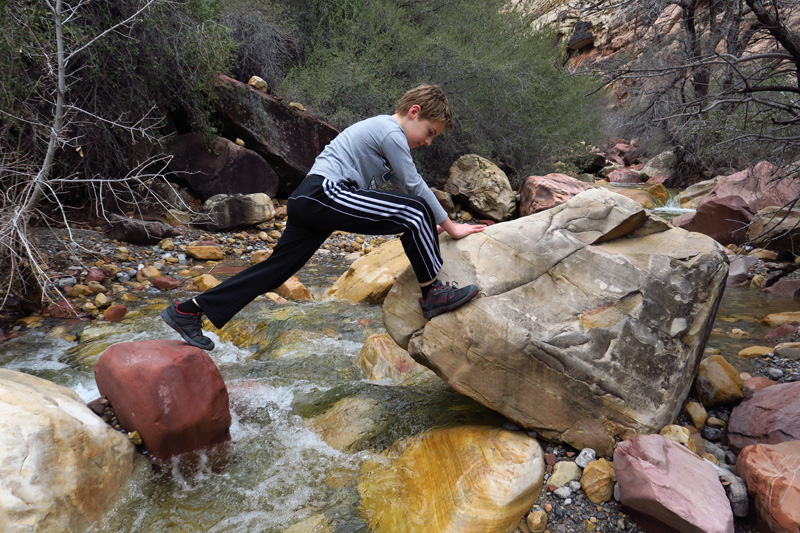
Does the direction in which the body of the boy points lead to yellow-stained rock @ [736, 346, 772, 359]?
yes

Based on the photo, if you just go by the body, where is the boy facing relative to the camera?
to the viewer's right

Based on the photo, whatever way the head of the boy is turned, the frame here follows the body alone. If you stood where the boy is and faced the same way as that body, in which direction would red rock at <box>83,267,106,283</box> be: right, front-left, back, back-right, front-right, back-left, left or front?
back-left

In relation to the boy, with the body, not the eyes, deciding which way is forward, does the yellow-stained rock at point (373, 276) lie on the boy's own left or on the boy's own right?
on the boy's own left

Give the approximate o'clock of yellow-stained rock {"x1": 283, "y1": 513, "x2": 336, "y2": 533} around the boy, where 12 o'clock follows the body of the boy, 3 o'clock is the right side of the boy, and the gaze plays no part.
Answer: The yellow-stained rock is roughly at 4 o'clock from the boy.

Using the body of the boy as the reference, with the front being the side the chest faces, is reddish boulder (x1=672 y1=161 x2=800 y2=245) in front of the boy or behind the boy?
in front

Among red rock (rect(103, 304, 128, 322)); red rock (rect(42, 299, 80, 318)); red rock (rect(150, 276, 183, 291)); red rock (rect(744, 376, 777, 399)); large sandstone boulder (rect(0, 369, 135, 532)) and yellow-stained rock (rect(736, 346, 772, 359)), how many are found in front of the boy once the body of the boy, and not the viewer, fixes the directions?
2

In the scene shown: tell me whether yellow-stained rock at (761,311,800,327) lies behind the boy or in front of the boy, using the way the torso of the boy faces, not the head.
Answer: in front

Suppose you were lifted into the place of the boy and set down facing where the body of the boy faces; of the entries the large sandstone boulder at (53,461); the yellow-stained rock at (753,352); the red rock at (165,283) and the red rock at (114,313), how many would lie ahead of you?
1

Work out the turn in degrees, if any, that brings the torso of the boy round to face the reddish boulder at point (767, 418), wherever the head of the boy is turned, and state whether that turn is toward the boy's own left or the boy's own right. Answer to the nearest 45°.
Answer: approximately 45° to the boy's own right

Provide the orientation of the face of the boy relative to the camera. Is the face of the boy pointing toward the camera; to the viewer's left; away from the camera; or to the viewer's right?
to the viewer's right

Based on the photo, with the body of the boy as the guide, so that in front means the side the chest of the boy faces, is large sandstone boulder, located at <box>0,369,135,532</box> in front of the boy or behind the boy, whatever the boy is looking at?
behind
